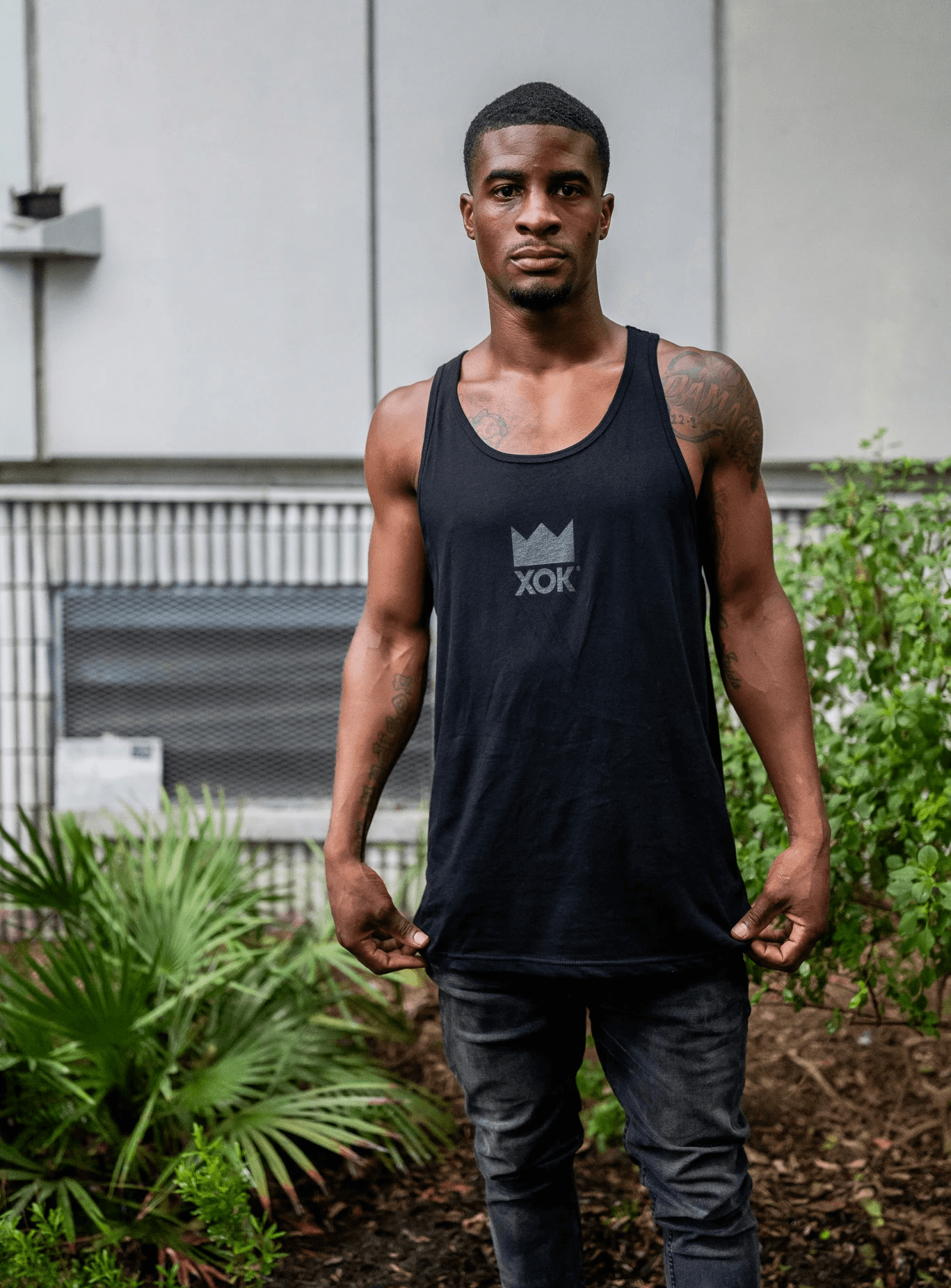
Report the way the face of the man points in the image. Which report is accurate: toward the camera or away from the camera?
toward the camera

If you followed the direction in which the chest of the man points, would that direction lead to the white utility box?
no

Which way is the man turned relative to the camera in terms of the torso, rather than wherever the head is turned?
toward the camera

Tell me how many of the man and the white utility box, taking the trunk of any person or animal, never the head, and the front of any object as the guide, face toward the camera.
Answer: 2

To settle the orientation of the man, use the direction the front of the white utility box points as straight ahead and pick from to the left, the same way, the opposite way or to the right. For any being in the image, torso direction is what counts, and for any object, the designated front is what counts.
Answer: the same way

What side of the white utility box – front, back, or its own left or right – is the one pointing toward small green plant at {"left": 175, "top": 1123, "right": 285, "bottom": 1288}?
front

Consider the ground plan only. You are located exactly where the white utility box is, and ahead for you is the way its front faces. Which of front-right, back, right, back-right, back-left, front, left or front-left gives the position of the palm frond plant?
front

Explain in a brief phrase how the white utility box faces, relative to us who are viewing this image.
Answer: facing the viewer

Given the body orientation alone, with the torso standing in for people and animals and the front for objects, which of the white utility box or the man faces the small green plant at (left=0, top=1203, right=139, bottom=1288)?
the white utility box

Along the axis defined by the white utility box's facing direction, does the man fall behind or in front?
in front

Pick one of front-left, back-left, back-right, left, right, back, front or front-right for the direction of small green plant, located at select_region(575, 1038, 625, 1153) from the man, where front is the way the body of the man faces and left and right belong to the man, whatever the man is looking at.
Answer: back

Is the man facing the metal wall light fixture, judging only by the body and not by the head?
no
